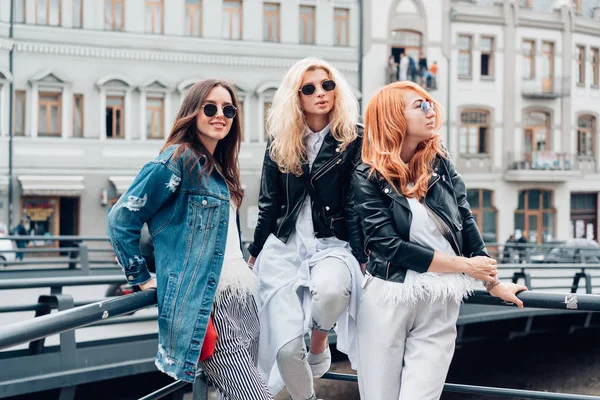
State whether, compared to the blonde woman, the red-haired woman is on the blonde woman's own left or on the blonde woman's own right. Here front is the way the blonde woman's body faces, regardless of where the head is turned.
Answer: on the blonde woman's own left

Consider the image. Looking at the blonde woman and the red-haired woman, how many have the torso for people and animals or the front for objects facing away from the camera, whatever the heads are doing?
0

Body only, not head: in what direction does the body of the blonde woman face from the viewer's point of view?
toward the camera

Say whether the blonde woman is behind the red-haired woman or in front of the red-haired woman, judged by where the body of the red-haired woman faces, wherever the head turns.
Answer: behind

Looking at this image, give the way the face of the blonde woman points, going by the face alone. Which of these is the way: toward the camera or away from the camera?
toward the camera

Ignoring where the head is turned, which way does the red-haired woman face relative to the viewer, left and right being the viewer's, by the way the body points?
facing the viewer and to the right of the viewer
